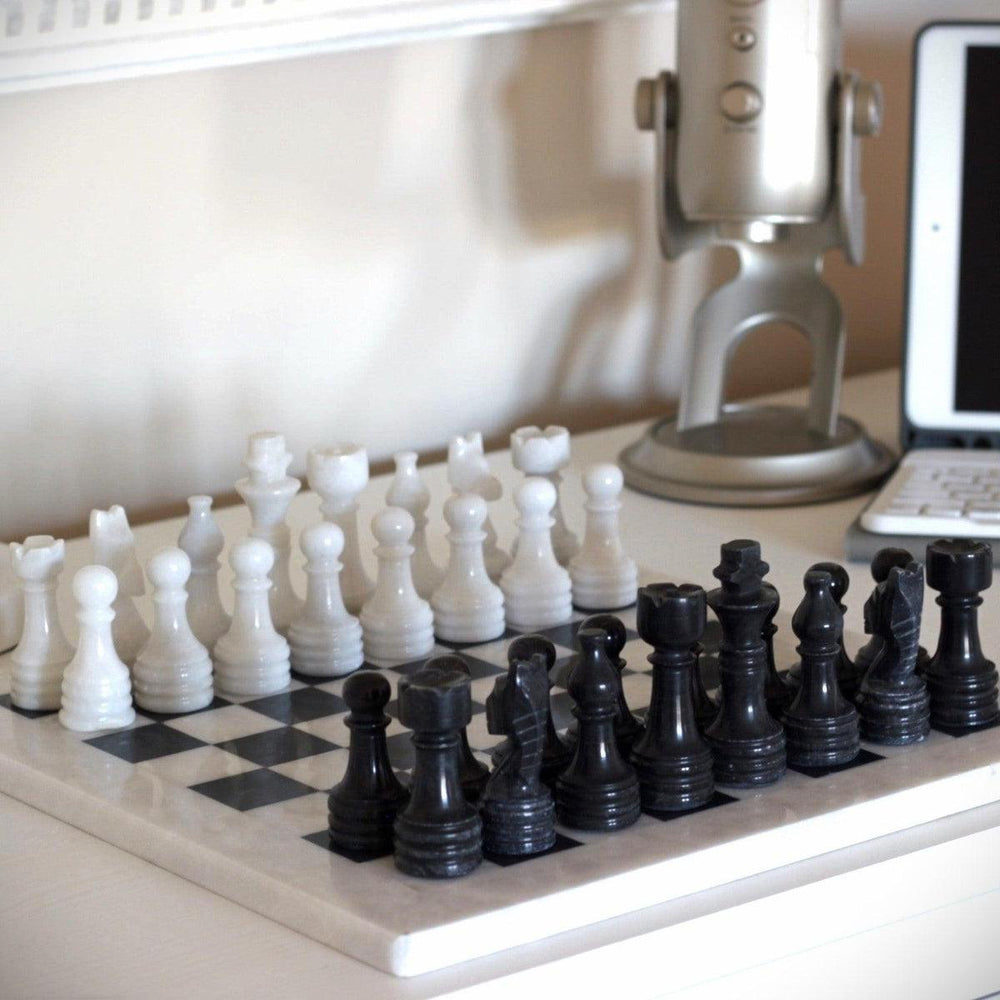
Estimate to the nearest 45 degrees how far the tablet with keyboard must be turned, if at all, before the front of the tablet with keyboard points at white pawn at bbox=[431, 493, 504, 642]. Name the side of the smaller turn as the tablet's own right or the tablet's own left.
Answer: approximately 45° to the tablet's own right

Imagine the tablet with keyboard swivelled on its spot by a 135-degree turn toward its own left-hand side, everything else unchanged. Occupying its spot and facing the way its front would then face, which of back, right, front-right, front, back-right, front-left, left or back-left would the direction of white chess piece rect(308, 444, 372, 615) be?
back

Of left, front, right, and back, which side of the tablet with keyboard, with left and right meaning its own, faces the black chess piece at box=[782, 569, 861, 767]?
front

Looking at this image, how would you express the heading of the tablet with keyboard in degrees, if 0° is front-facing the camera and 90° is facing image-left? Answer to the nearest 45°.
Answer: approximately 0°

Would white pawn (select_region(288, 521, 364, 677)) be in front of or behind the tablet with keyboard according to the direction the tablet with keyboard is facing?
in front

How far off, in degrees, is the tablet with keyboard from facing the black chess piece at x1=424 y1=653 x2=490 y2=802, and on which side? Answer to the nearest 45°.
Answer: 0° — it already faces it

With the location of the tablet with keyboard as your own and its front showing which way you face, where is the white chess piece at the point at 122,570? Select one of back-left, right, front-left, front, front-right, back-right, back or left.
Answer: front-right

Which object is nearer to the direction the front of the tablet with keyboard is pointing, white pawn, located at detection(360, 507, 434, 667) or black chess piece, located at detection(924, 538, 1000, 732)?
the black chess piece

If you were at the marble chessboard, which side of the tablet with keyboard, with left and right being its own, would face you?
front

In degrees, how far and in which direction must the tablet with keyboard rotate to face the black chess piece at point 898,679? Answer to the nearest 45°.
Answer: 0° — it already faces it

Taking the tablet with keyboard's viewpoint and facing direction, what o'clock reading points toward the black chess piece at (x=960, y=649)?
The black chess piece is roughly at 12 o'clock from the tablet with keyboard.

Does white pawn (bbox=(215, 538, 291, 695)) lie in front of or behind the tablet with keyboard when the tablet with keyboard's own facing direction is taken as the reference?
in front
